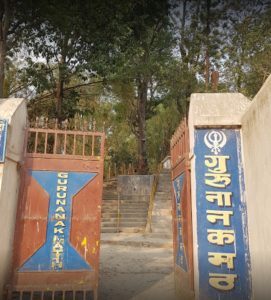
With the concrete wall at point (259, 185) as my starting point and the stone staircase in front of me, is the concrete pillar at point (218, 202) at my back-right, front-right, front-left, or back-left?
front-left

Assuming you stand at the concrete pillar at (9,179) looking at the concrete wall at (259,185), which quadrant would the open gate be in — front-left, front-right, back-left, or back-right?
front-left

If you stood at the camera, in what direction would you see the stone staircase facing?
facing the viewer

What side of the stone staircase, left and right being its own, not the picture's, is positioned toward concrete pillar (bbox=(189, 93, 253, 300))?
front

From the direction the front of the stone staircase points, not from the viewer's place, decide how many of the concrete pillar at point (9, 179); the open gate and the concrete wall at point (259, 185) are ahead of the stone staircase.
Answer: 3

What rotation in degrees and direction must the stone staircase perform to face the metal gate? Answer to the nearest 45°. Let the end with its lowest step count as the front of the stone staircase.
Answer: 0° — it already faces it

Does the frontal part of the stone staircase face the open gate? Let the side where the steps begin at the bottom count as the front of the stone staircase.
yes

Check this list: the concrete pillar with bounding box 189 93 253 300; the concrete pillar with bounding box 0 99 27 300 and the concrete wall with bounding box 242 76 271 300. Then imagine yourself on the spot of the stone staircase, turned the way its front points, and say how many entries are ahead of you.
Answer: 3

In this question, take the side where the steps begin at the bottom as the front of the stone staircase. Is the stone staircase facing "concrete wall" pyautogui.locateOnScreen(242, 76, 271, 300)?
yes

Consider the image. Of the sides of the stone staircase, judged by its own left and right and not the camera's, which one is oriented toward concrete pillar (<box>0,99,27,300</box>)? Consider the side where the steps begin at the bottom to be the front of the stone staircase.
front
